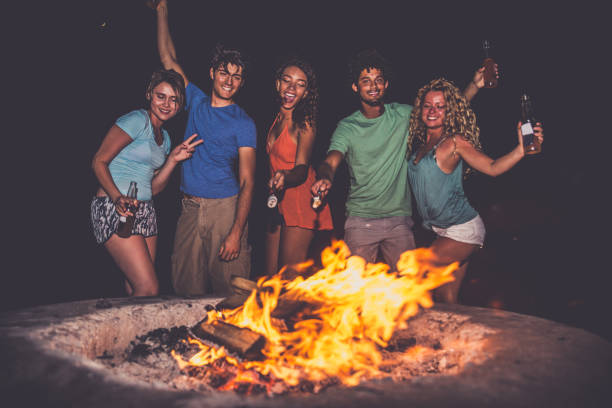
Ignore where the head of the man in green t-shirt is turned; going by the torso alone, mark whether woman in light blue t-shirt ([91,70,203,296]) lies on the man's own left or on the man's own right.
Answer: on the man's own right

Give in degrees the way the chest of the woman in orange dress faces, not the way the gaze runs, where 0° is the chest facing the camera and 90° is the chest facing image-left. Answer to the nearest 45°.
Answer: approximately 45°

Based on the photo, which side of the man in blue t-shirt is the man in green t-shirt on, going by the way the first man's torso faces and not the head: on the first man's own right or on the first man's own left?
on the first man's own left

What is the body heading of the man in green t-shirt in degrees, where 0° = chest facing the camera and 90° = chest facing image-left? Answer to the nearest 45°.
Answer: approximately 0°

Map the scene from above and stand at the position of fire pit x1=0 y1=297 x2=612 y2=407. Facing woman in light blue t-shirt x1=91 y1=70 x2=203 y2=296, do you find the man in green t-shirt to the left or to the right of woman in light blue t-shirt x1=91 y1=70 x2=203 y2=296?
right

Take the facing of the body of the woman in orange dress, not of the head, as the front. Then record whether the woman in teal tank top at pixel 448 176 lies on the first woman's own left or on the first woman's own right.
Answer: on the first woman's own left
